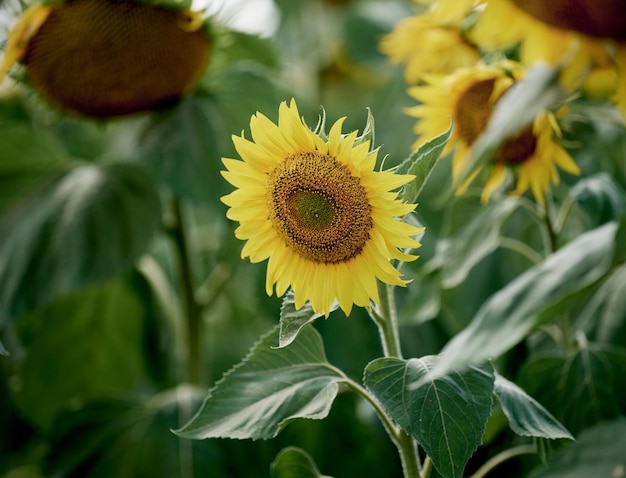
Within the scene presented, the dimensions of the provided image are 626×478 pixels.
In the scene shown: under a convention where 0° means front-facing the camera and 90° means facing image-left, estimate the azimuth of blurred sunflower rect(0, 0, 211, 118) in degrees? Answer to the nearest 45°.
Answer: approximately 0°

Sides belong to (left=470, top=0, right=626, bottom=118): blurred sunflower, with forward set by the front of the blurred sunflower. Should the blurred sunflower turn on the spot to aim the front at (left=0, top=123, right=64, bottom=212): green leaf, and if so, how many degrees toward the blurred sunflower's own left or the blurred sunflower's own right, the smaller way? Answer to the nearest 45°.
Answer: approximately 135° to the blurred sunflower's own right

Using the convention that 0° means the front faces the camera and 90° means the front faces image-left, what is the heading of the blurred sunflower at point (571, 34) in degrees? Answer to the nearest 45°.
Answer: approximately 0°

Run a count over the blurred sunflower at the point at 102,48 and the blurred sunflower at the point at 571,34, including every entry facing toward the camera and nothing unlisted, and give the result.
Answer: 2
